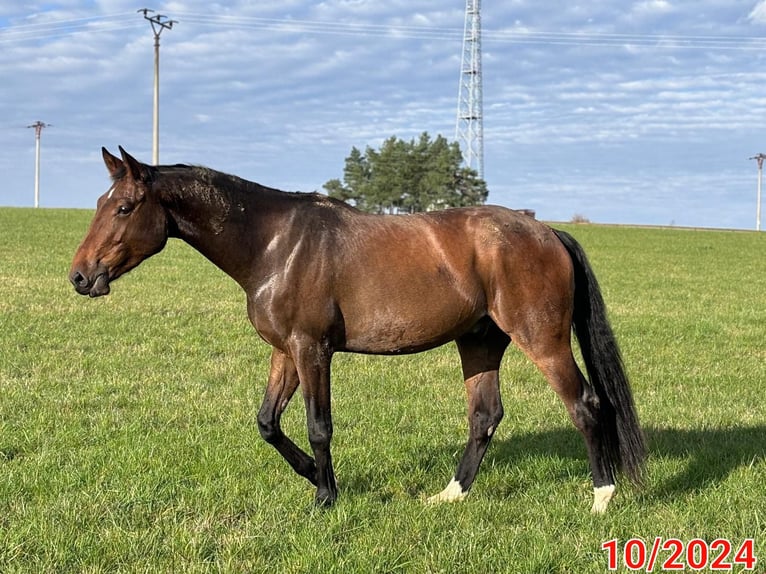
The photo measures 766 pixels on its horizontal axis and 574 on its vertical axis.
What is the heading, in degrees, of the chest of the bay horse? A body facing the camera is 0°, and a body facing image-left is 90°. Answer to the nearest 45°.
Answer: approximately 90°
